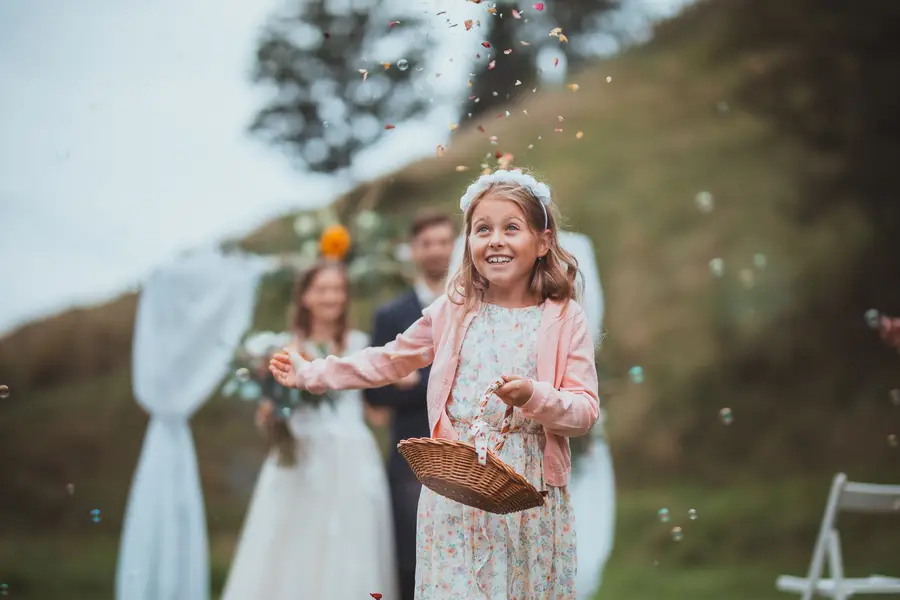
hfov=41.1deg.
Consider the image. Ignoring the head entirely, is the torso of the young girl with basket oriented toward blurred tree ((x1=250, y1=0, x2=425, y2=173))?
no

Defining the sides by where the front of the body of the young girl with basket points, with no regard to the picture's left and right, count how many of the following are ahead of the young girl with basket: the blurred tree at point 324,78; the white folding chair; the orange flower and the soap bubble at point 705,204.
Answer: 0

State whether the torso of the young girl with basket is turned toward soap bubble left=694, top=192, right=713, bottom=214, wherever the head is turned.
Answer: no

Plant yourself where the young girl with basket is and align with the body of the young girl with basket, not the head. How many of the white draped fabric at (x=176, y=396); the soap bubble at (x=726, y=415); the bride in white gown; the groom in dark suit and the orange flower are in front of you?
0

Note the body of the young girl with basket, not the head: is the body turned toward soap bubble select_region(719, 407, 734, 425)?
no

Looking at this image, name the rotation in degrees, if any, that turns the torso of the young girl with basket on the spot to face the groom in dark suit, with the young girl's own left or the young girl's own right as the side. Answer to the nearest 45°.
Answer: approximately 180°

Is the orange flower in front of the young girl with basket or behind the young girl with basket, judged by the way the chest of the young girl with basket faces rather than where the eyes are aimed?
behind

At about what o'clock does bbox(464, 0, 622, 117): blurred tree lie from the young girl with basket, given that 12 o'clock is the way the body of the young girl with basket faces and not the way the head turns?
The blurred tree is roughly at 6 o'clock from the young girl with basket.

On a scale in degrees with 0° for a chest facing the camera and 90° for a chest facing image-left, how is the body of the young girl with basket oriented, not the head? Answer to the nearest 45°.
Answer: approximately 0°

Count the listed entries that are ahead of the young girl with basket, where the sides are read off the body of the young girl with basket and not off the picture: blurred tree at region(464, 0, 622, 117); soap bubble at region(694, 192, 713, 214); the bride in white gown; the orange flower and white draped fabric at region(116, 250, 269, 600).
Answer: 0

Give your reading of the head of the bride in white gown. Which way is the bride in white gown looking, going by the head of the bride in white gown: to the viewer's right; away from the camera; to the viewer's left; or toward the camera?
toward the camera

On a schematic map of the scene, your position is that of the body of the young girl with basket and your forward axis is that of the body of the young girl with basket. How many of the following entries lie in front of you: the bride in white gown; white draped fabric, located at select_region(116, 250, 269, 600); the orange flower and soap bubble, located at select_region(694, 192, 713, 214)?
0

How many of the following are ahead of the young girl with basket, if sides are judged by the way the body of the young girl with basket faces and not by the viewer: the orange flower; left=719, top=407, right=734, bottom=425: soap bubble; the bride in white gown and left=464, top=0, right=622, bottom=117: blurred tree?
0

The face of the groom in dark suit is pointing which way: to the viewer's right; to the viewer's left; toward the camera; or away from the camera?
toward the camera

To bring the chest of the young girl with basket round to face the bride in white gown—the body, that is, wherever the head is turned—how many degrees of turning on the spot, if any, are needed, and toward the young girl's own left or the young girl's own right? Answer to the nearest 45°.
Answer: approximately 180°
